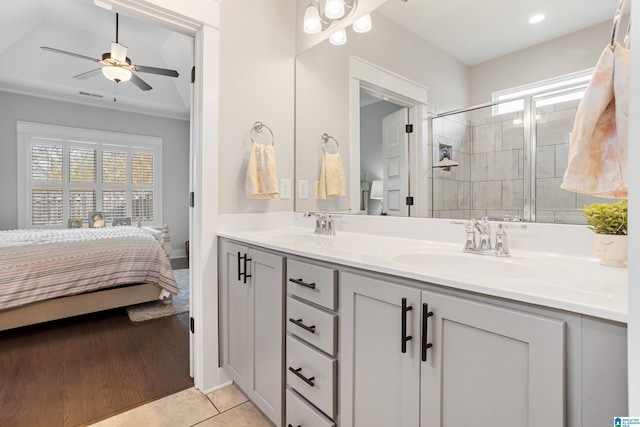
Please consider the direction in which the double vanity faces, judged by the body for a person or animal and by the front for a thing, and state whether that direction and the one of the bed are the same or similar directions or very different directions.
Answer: very different directions

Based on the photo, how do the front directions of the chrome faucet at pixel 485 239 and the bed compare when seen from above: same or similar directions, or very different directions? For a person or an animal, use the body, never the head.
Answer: very different directions

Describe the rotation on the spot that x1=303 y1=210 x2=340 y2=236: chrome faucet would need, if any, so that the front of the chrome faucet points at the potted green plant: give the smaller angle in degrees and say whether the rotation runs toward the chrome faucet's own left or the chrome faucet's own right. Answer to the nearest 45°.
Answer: approximately 90° to the chrome faucet's own left

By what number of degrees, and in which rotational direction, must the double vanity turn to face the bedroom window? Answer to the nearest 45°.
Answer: approximately 90° to its right

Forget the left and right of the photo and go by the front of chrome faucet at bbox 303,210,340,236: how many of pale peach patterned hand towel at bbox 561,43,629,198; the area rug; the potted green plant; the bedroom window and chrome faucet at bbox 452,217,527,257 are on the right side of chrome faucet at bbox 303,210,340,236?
2

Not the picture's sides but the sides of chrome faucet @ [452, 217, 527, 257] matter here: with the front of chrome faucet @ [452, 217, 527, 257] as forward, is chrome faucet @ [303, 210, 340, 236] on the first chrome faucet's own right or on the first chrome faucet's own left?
on the first chrome faucet's own right

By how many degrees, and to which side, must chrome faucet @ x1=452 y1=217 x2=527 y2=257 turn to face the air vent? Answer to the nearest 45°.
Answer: approximately 45° to its right

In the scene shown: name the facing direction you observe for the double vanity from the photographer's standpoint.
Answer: facing the viewer and to the left of the viewer

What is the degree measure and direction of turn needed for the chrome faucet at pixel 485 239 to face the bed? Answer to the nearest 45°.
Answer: approximately 45° to its right

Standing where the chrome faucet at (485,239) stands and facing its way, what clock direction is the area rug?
The area rug is roughly at 2 o'clock from the chrome faucet.

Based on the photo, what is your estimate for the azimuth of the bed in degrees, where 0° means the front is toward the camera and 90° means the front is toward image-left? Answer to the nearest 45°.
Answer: approximately 270°

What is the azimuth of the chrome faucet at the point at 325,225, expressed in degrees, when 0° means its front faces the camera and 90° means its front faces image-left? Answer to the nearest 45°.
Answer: approximately 45°

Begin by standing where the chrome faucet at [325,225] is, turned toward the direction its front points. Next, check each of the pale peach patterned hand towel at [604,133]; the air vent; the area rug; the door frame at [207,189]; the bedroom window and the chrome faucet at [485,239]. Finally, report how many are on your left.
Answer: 2
